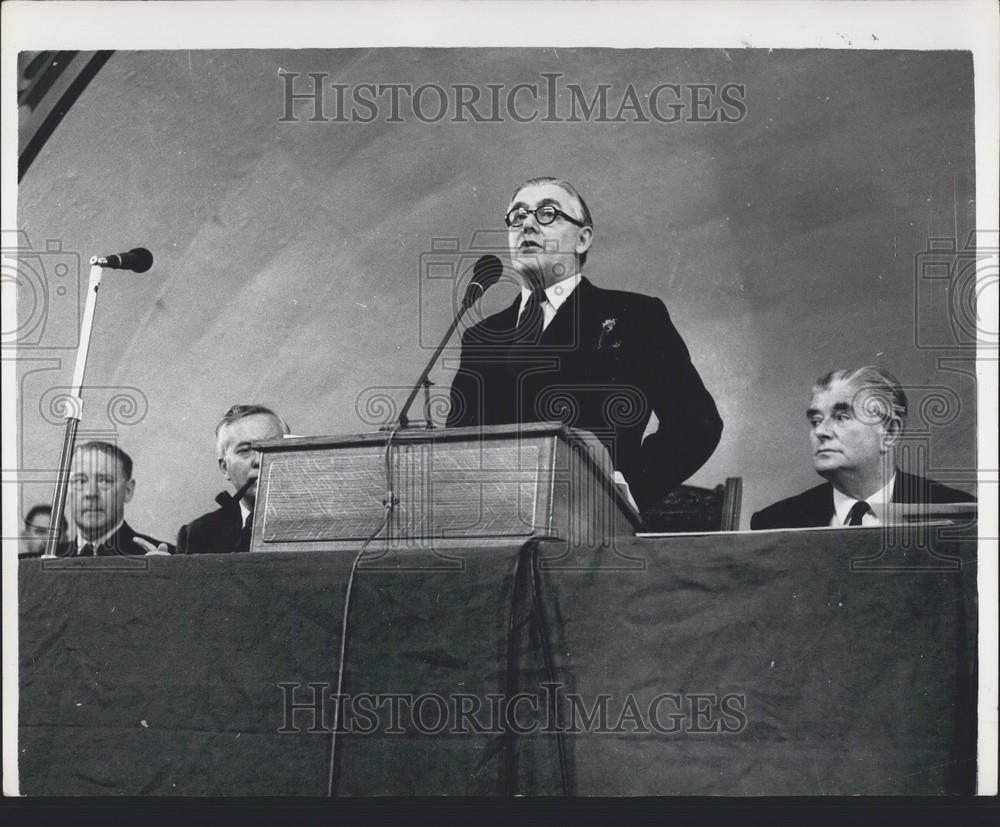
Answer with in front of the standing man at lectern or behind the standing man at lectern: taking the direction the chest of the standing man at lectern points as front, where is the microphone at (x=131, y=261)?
in front

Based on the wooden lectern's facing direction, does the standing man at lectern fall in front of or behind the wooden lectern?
behind

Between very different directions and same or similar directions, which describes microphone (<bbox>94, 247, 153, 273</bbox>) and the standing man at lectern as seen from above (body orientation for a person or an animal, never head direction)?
very different directions

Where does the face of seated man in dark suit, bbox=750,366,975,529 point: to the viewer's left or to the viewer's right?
to the viewer's left

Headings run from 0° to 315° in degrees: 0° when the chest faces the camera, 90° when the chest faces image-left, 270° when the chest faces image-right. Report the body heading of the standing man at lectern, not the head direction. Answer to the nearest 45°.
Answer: approximately 45°

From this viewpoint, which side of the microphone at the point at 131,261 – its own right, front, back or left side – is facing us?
right

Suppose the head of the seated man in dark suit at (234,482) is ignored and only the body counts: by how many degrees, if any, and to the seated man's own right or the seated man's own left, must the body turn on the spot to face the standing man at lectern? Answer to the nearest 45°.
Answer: approximately 90° to the seated man's own left

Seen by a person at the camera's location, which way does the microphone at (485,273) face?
facing away from the viewer and to the right of the viewer

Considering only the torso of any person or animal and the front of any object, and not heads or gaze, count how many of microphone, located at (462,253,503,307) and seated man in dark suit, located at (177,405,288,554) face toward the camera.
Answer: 1

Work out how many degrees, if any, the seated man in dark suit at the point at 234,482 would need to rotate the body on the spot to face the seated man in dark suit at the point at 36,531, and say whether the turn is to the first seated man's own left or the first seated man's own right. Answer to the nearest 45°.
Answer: approximately 90° to the first seated man's own right

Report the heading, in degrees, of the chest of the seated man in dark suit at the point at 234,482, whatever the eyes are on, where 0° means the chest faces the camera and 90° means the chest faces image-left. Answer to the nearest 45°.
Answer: approximately 0°
